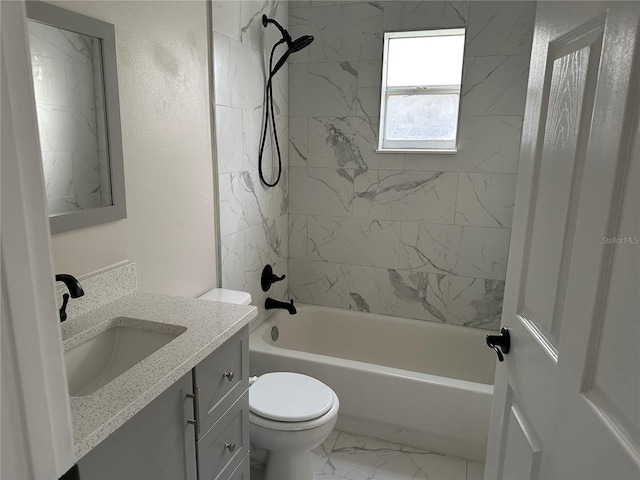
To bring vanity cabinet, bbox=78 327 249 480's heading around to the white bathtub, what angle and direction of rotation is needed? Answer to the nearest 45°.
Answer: approximately 90° to its left

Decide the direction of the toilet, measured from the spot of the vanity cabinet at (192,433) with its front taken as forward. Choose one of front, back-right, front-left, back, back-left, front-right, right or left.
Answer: left

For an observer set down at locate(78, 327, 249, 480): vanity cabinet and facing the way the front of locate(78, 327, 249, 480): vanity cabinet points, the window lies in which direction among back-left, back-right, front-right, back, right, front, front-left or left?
left

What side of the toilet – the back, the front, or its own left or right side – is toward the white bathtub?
left

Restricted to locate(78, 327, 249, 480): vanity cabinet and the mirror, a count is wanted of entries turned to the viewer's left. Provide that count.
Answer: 0

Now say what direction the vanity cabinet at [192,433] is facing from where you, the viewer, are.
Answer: facing the viewer and to the right of the viewer

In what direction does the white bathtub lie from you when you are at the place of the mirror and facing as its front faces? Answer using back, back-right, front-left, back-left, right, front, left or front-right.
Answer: front-left

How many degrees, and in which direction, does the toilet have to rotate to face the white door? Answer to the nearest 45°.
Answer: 0° — it already faces it

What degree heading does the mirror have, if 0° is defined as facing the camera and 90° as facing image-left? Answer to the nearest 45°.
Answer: approximately 315°
